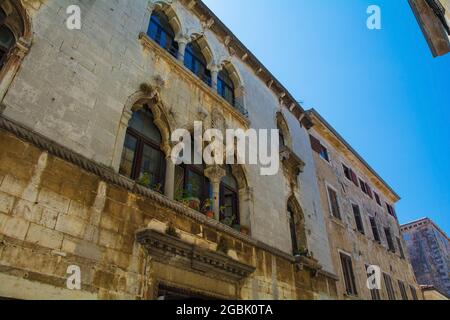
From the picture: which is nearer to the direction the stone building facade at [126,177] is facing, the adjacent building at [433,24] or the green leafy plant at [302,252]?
the adjacent building

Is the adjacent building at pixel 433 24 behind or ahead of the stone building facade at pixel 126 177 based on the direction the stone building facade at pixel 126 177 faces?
ahead

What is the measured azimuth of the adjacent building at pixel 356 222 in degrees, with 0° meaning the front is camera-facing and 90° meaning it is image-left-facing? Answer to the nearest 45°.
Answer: approximately 315°

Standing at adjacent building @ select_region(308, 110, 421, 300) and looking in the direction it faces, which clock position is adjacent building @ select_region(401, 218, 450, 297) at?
adjacent building @ select_region(401, 218, 450, 297) is roughly at 8 o'clock from adjacent building @ select_region(308, 110, 421, 300).

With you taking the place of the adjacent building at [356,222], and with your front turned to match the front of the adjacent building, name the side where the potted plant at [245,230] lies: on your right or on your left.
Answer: on your right

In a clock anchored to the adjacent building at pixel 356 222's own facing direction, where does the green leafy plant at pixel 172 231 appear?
The green leafy plant is roughly at 2 o'clock from the adjacent building.

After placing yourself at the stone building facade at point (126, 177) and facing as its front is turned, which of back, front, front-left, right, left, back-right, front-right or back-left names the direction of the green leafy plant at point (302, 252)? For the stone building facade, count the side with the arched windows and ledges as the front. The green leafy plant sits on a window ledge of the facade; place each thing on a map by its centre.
left

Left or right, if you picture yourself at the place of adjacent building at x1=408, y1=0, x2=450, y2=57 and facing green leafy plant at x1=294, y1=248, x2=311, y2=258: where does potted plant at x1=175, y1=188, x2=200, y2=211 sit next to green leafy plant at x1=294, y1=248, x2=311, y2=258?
left

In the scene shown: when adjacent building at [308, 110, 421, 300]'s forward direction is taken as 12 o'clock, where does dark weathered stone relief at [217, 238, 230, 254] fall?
The dark weathered stone relief is roughly at 2 o'clock from the adjacent building.

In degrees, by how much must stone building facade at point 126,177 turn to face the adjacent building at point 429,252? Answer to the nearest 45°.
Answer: approximately 90° to its left

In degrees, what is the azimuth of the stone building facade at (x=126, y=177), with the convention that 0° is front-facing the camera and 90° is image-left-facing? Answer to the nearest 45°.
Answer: approximately 315°
